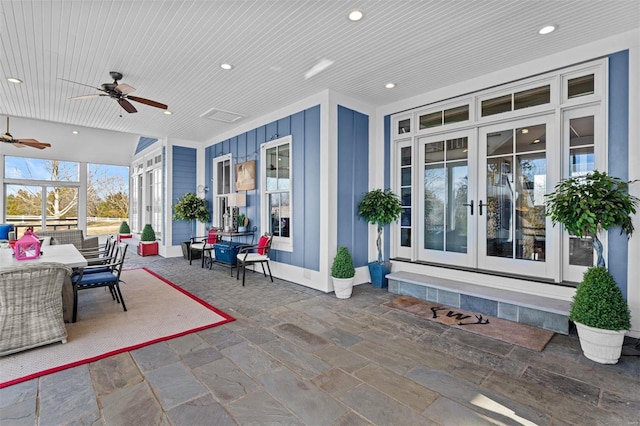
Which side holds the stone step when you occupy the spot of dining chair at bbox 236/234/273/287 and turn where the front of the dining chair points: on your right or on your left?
on your left

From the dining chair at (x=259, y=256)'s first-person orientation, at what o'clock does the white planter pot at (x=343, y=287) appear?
The white planter pot is roughly at 9 o'clock from the dining chair.

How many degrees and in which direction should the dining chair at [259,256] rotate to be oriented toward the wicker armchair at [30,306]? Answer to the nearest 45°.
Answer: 0° — it already faces it

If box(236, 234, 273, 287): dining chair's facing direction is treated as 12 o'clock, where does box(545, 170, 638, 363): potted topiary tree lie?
The potted topiary tree is roughly at 9 o'clock from the dining chair.

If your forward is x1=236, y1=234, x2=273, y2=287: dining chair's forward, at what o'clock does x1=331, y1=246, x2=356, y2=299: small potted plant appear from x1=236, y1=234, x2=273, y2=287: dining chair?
The small potted plant is roughly at 9 o'clock from the dining chair.

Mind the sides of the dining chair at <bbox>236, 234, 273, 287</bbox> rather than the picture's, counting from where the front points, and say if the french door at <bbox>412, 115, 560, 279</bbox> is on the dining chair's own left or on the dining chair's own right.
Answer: on the dining chair's own left

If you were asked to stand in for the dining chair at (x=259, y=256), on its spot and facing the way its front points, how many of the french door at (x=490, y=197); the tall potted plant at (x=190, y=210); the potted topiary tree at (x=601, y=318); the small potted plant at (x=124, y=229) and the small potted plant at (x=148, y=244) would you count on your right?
3

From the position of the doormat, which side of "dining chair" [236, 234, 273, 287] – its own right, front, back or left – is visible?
left

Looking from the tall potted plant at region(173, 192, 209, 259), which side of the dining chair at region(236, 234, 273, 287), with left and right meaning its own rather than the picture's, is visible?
right

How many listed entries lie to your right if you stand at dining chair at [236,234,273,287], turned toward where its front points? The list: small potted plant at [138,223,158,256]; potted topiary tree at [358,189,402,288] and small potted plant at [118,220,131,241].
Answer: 2

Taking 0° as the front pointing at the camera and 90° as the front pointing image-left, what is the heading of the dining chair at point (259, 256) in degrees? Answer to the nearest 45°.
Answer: approximately 45°

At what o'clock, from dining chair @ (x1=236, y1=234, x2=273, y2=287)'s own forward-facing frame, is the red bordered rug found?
The red bordered rug is roughly at 12 o'clock from the dining chair.
